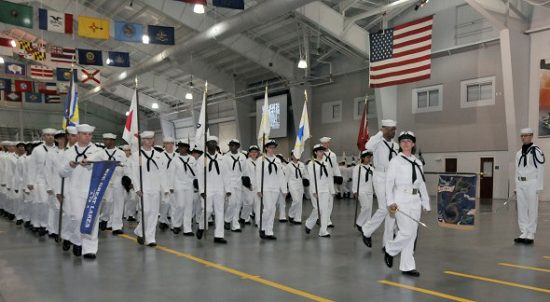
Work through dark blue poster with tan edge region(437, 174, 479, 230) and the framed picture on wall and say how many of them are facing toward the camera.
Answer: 2

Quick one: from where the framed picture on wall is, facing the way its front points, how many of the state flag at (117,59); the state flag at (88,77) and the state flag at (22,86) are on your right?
3

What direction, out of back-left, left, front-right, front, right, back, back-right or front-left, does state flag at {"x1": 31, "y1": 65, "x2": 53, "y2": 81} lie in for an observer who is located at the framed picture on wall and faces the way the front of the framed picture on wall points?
right

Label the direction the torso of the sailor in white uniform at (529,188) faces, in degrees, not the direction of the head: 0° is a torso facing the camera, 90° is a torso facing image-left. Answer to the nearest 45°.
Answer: approximately 45°

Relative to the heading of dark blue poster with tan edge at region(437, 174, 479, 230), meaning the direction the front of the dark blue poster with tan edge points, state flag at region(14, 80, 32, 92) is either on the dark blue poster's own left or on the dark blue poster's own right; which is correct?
on the dark blue poster's own right

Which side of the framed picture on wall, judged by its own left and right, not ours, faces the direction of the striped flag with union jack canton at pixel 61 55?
right
